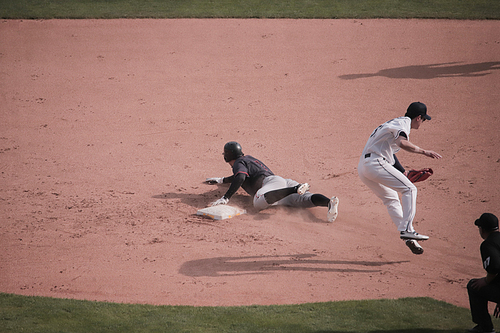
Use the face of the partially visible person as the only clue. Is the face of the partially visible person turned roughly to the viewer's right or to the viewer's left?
to the viewer's left

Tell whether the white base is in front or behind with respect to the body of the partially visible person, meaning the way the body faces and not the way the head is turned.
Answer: in front

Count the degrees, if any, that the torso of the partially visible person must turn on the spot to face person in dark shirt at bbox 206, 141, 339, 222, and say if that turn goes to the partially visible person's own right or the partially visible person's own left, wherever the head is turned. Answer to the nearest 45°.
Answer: approximately 45° to the partially visible person's own right

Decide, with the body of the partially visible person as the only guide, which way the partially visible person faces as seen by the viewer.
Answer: to the viewer's left
